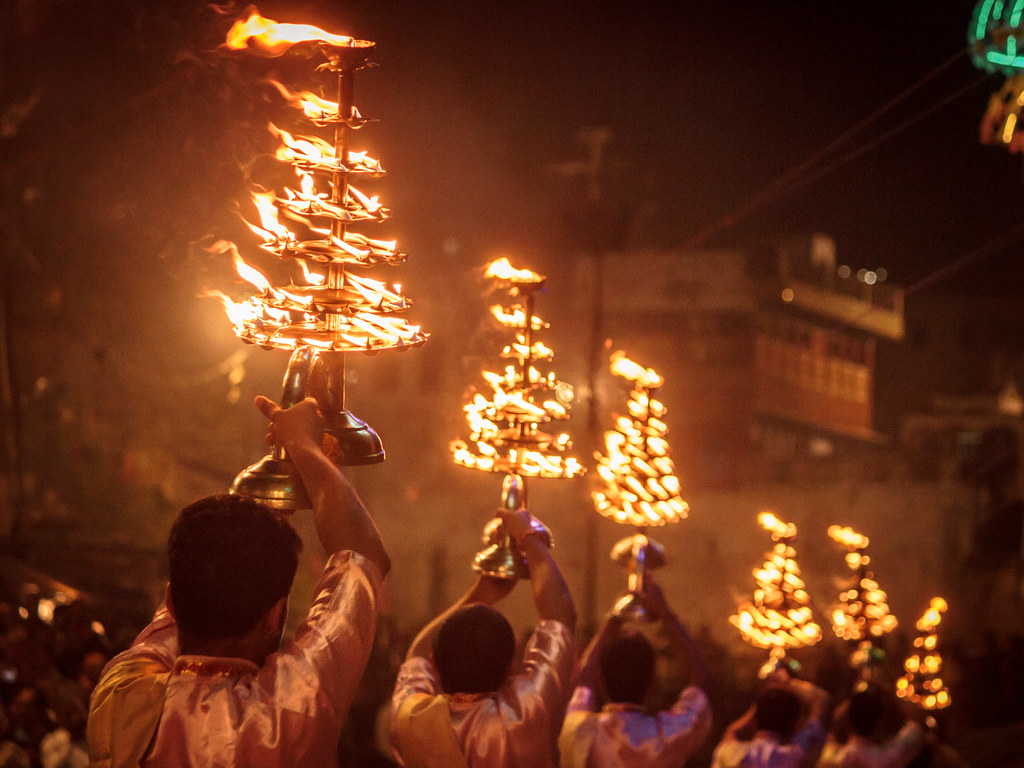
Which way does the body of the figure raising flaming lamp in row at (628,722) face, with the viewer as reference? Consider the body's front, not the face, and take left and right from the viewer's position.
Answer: facing away from the viewer

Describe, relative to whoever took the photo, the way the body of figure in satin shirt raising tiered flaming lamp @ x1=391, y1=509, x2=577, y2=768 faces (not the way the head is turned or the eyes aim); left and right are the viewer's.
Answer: facing away from the viewer

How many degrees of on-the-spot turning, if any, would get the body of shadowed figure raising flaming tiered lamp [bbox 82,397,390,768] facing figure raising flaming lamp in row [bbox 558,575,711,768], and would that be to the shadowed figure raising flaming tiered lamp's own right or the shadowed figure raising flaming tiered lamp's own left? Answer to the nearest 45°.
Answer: approximately 45° to the shadowed figure raising flaming tiered lamp's own right

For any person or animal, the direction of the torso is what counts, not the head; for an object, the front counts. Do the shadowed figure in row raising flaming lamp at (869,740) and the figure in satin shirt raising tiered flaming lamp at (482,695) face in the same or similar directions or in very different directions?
same or similar directions

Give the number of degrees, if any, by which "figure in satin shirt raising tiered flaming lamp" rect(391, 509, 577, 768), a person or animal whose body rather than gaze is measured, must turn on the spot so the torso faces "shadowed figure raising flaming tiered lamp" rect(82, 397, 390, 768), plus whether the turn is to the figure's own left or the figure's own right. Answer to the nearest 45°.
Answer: approximately 135° to the figure's own left

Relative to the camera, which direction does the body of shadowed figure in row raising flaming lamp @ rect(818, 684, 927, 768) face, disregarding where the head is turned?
away from the camera

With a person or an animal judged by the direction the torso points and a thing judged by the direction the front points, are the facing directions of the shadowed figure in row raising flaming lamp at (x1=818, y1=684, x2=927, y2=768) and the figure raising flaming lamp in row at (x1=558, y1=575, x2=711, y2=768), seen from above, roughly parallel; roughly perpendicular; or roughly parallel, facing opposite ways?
roughly parallel

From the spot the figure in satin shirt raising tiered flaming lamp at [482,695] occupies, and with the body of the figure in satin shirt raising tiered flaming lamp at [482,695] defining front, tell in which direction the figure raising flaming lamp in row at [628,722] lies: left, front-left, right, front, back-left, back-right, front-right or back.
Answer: front-right

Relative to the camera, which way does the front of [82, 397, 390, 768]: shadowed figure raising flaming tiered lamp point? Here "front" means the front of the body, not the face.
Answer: away from the camera

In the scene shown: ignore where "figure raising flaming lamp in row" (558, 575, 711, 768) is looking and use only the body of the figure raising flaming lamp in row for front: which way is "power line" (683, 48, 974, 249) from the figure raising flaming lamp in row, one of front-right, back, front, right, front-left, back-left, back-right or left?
front
